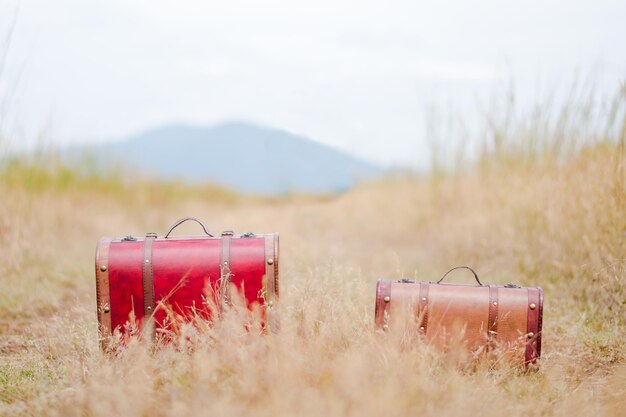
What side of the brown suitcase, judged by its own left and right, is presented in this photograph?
front

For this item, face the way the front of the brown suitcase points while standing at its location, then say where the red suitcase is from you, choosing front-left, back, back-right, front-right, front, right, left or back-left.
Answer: right

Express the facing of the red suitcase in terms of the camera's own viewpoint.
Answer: facing the viewer

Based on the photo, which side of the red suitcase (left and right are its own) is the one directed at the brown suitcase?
left

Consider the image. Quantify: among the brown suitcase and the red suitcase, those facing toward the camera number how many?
2
